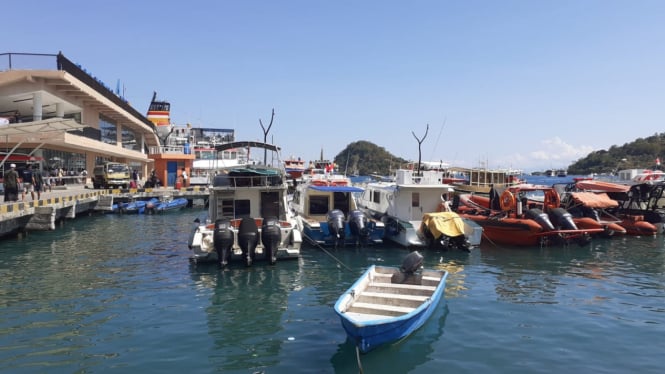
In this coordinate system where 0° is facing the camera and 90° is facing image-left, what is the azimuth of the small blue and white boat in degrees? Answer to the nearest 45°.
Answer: approximately 45°

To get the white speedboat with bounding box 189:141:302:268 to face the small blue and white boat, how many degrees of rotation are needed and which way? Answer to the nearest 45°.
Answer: approximately 180°

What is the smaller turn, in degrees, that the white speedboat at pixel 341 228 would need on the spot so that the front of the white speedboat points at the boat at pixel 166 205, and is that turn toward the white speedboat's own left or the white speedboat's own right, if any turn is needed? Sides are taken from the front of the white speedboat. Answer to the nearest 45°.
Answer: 0° — it already faces it

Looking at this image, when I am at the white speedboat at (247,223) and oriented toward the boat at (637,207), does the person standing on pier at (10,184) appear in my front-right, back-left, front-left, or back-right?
back-left

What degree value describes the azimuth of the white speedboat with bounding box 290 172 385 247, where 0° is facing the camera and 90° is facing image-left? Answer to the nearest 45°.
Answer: approximately 135°

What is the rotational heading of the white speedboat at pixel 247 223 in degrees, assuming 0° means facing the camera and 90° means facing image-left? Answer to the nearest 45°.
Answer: approximately 180°

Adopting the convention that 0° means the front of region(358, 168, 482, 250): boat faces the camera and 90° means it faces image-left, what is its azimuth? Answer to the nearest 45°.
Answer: approximately 135°

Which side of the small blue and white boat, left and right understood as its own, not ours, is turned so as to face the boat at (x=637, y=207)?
back

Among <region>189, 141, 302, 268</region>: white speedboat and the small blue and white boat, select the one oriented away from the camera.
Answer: the white speedboat

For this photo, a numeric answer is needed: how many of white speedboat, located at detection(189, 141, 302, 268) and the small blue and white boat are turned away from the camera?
1
